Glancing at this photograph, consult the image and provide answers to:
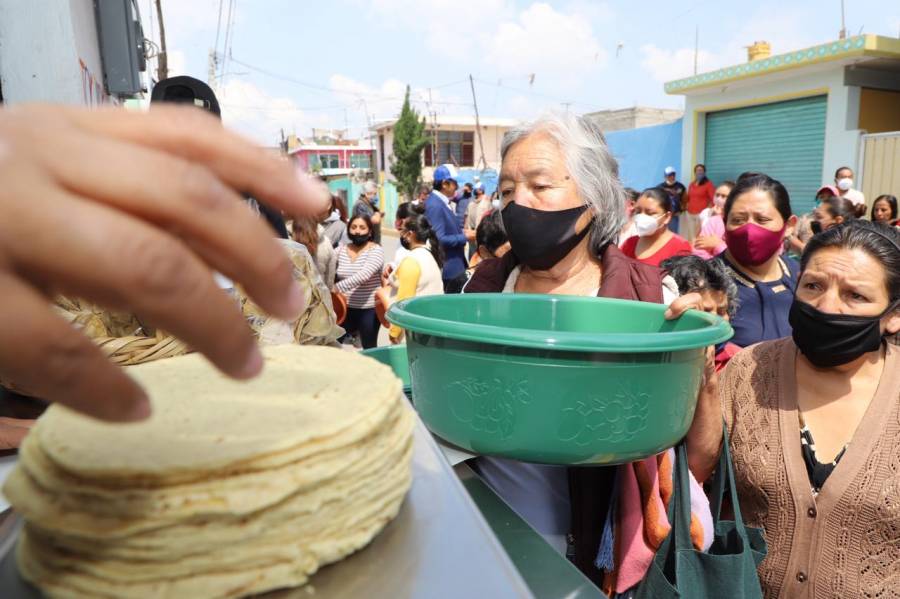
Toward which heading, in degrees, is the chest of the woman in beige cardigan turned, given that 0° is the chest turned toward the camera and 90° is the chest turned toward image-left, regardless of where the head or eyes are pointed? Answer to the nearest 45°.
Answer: approximately 45°

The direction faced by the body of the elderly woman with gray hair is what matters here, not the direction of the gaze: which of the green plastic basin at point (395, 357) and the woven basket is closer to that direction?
the woven basket

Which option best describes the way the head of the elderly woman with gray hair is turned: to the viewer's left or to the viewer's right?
to the viewer's left

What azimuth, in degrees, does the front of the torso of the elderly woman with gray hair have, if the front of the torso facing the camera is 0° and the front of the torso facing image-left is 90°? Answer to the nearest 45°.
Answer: approximately 45°

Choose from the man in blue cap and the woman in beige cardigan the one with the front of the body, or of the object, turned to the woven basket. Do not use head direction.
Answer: the woman in beige cardigan

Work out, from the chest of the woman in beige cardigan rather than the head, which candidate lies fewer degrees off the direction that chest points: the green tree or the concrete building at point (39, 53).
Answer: the concrete building

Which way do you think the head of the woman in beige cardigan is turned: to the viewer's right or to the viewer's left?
to the viewer's left

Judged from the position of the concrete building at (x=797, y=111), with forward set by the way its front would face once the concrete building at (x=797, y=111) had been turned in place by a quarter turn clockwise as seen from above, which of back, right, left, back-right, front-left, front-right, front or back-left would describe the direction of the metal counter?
back-left

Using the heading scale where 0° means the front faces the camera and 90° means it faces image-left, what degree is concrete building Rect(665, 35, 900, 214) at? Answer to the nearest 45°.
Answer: approximately 45°

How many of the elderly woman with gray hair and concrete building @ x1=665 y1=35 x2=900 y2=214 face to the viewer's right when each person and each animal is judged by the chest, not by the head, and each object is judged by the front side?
0

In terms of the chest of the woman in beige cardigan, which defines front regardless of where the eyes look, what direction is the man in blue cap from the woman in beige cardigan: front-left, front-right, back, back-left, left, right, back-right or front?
right

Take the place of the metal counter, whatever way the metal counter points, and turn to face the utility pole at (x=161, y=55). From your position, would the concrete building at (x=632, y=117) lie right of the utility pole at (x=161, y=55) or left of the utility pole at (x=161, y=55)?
right
